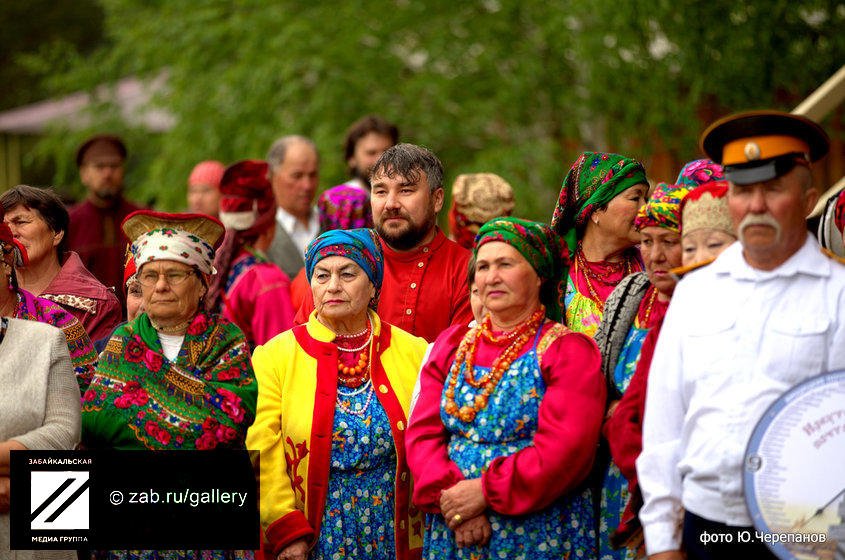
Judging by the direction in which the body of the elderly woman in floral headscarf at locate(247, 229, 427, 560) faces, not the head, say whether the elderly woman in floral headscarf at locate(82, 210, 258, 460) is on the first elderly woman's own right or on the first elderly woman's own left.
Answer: on the first elderly woman's own right

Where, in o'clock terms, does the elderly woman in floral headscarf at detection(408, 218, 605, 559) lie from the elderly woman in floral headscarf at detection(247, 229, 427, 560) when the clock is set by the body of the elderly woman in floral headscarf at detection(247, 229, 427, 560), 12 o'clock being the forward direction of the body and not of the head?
the elderly woman in floral headscarf at detection(408, 218, 605, 559) is roughly at 10 o'clock from the elderly woman in floral headscarf at detection(247, 229, 427, 560).

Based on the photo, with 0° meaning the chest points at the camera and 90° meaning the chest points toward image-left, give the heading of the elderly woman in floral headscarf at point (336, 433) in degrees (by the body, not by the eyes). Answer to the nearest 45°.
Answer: approximately 0°

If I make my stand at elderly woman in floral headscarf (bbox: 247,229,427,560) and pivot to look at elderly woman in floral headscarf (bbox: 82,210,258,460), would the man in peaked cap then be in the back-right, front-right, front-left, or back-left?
back-left

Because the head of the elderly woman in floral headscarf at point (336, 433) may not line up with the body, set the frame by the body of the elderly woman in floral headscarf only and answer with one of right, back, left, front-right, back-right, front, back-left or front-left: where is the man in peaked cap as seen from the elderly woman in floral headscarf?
front-left
